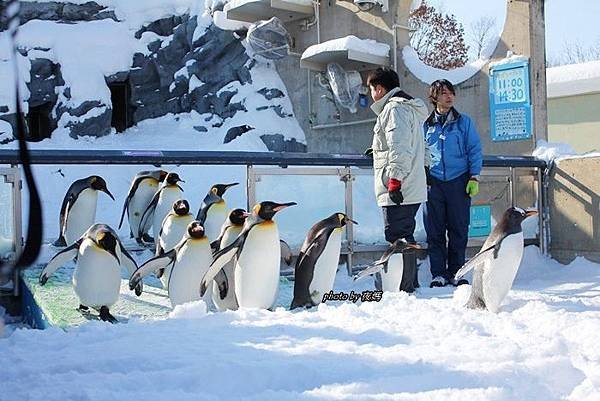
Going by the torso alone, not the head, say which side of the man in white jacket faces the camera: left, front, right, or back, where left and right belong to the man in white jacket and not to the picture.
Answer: left

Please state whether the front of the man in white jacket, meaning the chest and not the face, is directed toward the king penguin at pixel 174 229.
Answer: yes

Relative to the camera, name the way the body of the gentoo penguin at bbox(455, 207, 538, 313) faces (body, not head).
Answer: to the viewer's right

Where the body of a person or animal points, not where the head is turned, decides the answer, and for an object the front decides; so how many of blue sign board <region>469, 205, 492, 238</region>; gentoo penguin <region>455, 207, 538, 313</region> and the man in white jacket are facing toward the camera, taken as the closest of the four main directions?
1

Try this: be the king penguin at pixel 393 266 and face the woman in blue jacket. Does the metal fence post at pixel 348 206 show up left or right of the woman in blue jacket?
left

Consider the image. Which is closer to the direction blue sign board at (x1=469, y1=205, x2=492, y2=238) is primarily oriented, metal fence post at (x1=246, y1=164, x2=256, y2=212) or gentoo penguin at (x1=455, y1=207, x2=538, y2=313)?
the gentoo penguin

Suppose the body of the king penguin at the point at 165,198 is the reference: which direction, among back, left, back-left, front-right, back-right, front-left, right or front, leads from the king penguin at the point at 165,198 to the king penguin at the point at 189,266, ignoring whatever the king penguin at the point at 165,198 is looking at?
front-right

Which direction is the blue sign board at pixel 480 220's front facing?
toward the camera

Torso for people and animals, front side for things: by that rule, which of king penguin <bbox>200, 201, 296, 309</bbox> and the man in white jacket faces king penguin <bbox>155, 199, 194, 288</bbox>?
the man in white jacket

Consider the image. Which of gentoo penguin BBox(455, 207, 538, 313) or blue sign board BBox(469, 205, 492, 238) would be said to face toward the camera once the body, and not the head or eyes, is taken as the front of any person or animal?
the blue sign board

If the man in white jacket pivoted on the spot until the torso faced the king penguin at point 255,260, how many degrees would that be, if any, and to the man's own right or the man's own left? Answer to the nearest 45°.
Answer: approximately 45° to the man's own left

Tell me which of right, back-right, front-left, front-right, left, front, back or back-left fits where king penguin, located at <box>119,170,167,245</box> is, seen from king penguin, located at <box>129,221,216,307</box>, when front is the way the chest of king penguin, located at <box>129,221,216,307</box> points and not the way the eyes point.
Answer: back-left

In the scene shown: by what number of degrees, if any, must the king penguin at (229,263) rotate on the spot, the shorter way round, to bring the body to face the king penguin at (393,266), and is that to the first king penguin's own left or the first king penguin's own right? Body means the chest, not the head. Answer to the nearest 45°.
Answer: approximately 45° to the first king penguin's own left

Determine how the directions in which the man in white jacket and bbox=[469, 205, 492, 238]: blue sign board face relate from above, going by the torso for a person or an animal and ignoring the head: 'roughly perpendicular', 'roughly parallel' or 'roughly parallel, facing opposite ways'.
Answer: roughly perpendicular

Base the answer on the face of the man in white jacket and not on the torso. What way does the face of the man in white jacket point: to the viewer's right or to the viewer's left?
to the viewer's left
